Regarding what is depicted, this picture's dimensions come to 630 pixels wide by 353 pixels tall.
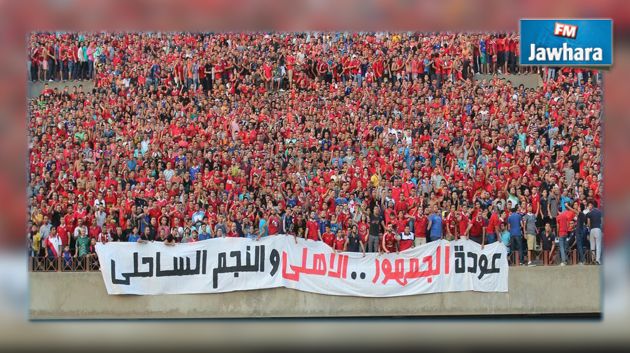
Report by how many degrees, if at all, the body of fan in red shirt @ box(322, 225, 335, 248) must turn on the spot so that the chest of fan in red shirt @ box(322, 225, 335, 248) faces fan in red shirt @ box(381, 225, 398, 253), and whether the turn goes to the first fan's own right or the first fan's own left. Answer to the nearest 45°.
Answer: approximately 90° to the first fan's own left

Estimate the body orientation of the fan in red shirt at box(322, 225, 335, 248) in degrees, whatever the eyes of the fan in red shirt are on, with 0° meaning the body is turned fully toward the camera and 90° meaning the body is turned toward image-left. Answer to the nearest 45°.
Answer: approximately 0°

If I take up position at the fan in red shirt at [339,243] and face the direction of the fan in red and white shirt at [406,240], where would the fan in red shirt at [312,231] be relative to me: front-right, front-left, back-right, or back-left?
back-left

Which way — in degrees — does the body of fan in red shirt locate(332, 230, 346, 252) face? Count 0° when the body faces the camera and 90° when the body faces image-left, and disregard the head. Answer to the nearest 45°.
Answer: approximately 0°
